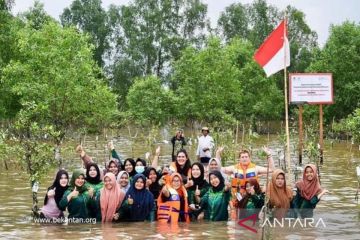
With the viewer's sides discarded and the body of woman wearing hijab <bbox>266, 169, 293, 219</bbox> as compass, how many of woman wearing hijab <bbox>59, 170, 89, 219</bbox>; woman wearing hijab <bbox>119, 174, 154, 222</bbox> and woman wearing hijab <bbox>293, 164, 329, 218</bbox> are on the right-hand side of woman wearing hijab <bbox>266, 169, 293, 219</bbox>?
2

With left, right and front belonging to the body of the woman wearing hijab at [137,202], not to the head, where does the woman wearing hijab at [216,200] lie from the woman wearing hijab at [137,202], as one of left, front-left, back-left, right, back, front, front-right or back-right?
left

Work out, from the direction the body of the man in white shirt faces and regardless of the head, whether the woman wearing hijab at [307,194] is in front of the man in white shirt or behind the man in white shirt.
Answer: in front

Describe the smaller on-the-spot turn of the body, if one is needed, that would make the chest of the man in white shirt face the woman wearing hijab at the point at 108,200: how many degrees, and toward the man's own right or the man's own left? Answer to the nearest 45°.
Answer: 0° — they already face them

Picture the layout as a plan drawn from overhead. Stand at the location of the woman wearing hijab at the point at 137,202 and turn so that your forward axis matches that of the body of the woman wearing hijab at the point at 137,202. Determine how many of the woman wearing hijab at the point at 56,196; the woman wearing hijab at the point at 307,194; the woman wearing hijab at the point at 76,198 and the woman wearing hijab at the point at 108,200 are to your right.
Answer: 3

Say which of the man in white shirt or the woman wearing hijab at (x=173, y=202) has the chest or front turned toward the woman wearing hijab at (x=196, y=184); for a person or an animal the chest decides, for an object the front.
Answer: the man in white shirt

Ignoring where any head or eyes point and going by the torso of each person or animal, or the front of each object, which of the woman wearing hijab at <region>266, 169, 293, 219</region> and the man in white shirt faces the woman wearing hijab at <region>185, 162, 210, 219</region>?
the man in white shirt
